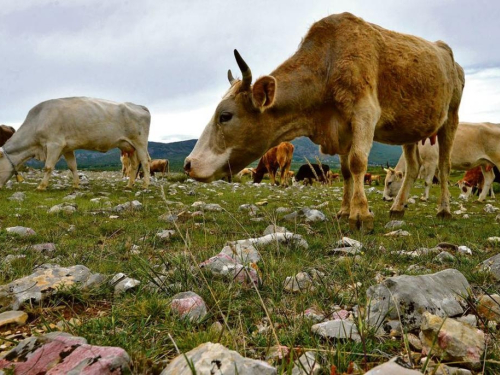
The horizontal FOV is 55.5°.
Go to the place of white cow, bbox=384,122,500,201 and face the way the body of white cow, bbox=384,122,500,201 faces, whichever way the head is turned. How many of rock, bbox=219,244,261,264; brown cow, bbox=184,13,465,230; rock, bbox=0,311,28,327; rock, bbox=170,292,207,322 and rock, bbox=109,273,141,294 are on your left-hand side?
5

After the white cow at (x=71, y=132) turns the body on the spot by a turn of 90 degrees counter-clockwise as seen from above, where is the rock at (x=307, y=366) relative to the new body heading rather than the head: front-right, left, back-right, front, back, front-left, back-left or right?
front

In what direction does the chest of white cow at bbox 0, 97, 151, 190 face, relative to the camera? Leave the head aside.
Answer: to the viewer's left

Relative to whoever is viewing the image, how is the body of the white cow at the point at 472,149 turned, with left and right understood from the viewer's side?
facing to the left of the viewer

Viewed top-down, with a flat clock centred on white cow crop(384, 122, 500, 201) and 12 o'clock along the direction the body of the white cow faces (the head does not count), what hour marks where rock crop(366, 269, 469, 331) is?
The rock is roughly at 9 o'clock from the white cow.

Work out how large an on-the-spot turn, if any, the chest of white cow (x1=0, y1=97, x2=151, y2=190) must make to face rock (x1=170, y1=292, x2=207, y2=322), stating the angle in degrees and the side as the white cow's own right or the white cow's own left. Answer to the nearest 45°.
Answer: approximately 90° to the white cow's own left

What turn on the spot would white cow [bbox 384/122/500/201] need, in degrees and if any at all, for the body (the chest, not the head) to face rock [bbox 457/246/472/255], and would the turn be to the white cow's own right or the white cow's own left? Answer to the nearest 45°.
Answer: approximately 90° to the white cow's own left

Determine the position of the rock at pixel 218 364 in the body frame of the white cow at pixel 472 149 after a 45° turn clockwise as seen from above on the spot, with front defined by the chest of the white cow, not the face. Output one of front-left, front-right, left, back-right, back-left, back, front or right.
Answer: back-left

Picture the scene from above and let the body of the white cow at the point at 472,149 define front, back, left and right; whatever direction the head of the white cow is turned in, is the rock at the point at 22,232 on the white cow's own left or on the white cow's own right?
on the white cow's own left

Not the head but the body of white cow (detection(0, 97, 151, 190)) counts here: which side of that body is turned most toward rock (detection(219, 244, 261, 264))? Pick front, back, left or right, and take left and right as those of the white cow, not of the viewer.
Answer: left

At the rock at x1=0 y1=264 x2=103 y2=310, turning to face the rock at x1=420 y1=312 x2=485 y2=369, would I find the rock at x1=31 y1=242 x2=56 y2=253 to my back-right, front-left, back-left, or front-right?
back-left

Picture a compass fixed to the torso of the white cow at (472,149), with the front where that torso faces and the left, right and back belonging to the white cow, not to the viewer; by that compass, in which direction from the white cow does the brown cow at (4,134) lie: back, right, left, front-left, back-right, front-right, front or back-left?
front

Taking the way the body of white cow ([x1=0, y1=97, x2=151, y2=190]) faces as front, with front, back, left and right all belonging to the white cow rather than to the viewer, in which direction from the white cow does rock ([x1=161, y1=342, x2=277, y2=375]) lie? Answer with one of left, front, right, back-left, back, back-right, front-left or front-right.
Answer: left

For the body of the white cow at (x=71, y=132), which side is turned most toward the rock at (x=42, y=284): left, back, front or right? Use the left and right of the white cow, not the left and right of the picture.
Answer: left

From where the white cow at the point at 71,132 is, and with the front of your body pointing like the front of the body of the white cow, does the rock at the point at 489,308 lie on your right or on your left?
on your left

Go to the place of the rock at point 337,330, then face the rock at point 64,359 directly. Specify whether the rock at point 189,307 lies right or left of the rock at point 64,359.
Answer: right

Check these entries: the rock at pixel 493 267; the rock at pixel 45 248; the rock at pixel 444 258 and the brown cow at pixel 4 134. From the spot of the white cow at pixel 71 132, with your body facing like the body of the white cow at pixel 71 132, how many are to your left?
3
